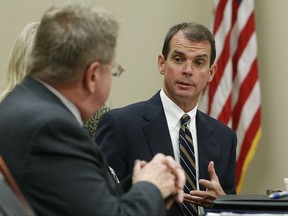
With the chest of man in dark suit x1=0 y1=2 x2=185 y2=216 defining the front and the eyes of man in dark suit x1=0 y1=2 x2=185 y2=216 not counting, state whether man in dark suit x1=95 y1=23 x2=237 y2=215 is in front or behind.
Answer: in front

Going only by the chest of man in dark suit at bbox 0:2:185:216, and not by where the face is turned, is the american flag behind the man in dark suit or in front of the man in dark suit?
in front

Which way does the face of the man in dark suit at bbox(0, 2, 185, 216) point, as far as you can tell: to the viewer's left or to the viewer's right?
to the viewer's right

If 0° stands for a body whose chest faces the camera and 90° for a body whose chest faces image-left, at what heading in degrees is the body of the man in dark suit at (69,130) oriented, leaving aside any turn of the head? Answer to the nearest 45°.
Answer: approximately 225°
